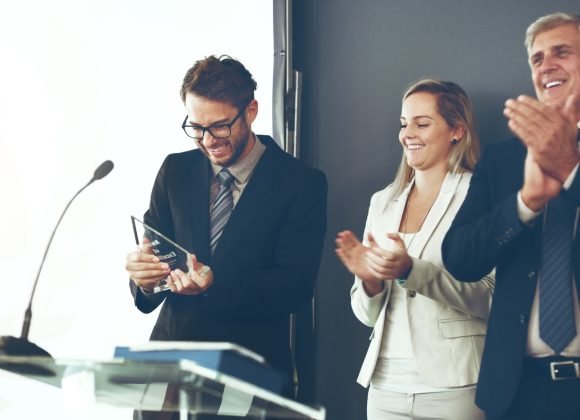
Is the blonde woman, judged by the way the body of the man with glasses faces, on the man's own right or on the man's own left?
on the man's own left

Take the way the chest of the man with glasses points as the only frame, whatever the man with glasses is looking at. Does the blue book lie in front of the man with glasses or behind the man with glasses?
in front

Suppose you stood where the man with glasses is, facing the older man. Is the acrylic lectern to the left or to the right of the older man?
right

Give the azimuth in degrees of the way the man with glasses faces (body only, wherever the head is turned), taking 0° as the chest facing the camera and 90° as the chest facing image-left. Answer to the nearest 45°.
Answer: approximately 45°

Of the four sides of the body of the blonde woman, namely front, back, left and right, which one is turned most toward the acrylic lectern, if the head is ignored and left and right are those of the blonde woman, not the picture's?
front

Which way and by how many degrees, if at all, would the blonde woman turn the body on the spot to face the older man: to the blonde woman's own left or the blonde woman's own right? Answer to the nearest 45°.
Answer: approximately 90° to the blonde woman's own left

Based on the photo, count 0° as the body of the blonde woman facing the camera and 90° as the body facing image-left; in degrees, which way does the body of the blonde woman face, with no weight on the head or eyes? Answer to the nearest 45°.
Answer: approximately 45°

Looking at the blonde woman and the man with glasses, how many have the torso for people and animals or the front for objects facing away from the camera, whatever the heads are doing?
0

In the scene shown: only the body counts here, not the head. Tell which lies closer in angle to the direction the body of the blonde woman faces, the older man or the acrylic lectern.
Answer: the acrylic lectern

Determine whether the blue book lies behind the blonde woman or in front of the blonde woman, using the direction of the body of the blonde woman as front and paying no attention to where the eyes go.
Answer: in front

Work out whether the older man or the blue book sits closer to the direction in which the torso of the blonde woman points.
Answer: the blue book
